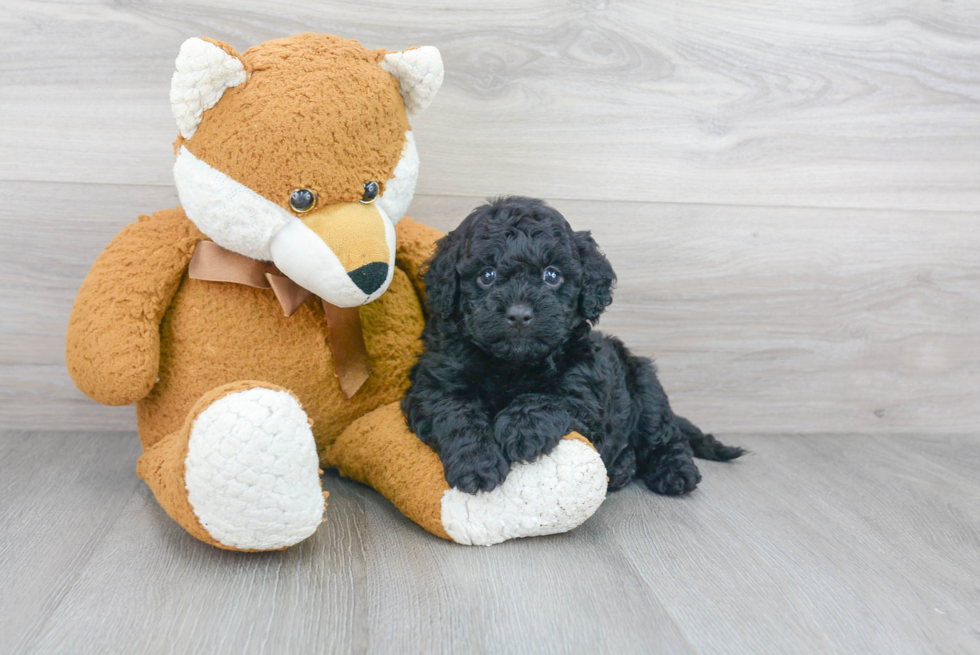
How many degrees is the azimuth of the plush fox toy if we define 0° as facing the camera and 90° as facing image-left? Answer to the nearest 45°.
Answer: approximately 315°
